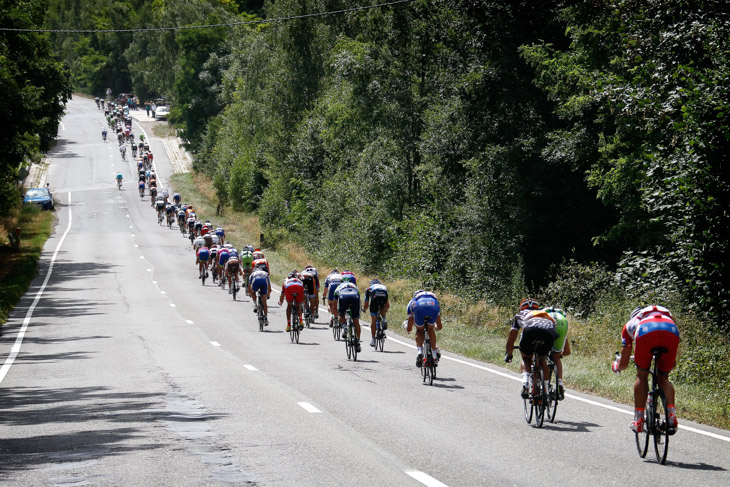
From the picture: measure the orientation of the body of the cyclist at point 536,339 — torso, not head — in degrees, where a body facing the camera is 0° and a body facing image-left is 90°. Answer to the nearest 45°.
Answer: approximately 135°

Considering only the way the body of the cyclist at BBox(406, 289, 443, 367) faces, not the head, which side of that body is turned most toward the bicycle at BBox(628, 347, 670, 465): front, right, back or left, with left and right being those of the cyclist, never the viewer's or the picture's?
back

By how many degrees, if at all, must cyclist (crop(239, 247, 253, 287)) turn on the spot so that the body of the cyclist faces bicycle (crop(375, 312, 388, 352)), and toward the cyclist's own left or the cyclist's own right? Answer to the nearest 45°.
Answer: approximately 180°

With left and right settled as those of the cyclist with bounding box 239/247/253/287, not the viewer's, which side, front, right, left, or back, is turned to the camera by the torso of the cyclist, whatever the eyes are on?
back

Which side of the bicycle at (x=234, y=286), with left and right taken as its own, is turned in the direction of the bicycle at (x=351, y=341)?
back

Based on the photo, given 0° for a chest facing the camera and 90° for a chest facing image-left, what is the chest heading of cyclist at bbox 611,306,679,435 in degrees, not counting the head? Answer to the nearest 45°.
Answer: approximately 135°

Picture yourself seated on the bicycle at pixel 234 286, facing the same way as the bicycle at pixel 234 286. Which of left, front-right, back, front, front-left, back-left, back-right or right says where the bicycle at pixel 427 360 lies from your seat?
back

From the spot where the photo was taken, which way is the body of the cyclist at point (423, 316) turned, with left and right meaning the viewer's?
facing away from the viewer

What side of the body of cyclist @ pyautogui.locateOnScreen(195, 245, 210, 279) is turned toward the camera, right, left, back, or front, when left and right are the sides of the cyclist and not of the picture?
back

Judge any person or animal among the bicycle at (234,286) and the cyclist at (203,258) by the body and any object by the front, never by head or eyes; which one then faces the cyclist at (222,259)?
the bicycle
